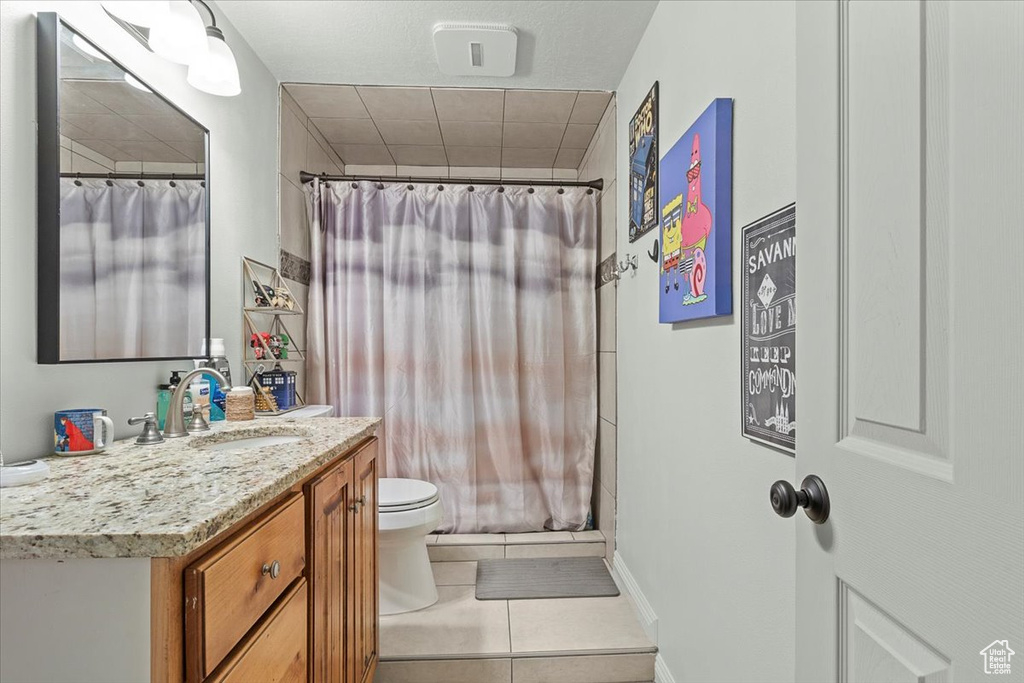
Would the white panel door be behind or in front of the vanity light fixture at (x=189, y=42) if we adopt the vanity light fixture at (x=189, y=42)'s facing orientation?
in front

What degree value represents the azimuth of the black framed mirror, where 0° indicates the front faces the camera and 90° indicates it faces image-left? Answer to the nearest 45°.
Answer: approximately 315°

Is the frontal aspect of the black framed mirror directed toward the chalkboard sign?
yes

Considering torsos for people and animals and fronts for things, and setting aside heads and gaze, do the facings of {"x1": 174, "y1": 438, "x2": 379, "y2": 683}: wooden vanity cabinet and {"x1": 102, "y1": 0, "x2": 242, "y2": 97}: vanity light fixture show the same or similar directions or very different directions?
same or similar directions

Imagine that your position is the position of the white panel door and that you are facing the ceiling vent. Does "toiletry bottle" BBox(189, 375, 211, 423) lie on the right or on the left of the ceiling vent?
left

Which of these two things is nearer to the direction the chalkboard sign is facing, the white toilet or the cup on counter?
the cup on counter

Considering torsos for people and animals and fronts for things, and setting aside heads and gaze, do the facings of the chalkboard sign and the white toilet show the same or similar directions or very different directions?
very different directions

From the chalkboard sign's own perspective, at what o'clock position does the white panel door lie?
The white panel door is roughly at 10 o'clock from the chalkboard sign.

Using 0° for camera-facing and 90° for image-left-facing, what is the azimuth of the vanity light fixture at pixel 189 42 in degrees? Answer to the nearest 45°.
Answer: approximately 315°
